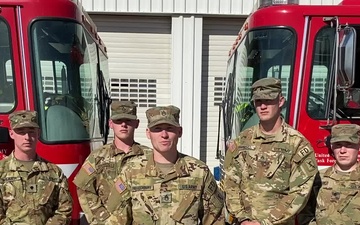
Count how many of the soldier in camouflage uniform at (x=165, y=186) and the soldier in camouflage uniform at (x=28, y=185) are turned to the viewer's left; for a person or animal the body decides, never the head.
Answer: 0

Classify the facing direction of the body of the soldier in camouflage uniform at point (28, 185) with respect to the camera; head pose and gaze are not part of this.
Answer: toward the camera

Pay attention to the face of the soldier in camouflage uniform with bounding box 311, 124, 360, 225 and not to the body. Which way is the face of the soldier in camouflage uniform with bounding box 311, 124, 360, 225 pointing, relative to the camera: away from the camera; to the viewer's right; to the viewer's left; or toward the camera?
toward the camera

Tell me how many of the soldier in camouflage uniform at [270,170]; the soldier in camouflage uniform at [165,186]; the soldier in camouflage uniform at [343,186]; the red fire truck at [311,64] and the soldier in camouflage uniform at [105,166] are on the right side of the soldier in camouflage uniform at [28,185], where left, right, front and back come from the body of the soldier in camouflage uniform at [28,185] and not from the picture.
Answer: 0

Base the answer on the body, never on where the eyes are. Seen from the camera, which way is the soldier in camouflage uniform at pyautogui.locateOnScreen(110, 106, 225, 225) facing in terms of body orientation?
toward the camera

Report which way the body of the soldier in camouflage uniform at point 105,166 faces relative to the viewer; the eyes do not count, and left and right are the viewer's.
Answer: facing the viewer and to the right of the viewer

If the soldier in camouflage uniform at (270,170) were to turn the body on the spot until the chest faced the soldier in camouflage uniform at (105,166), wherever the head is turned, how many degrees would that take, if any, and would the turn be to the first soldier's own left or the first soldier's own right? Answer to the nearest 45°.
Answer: approximately 45° to the first soldier's own right

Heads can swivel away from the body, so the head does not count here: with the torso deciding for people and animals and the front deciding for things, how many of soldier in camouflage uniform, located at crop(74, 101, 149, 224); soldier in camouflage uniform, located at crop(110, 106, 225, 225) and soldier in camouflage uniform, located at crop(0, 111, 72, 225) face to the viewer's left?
0

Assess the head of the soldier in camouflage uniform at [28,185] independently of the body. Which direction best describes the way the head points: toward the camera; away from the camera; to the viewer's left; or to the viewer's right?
toward the camera

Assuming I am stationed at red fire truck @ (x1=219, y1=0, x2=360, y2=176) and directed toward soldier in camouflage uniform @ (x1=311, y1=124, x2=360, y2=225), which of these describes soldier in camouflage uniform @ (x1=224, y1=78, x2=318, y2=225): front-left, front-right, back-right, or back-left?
front-right

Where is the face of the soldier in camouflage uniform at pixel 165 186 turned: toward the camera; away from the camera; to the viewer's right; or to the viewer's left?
toward the camera

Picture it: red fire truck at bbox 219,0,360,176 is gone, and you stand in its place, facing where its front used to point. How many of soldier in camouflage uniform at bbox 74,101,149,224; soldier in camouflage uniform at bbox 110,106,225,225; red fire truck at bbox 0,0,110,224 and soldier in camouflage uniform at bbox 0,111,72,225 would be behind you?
0

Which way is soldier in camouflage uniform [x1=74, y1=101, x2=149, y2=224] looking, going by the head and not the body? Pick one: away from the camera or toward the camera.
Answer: toward the camera
